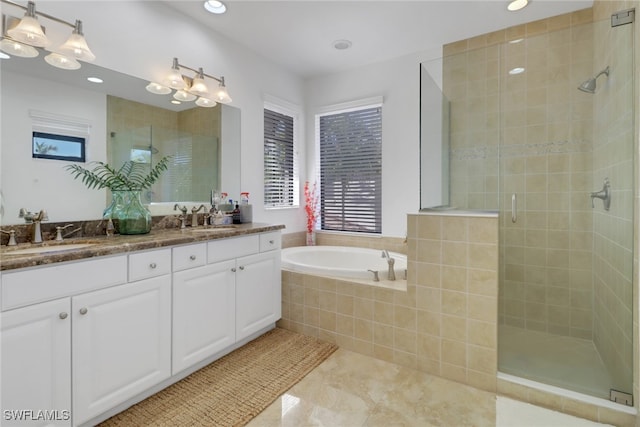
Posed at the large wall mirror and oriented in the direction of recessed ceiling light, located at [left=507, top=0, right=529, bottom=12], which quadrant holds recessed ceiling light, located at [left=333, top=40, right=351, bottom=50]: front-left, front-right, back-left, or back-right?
front-left

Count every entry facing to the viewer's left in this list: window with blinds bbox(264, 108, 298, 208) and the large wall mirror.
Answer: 0

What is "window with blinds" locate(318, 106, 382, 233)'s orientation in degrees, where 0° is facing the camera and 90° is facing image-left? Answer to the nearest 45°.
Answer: approximately 45°

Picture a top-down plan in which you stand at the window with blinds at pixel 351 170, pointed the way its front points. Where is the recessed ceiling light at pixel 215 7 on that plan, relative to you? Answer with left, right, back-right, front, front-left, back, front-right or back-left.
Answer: front

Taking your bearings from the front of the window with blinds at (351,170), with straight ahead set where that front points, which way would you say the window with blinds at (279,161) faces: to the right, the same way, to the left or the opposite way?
to the left

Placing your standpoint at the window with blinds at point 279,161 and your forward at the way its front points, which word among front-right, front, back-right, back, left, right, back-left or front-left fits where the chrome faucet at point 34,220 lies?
right

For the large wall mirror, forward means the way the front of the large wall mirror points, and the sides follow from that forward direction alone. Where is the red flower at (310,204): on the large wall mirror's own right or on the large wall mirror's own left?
on the large wall mirror's own left

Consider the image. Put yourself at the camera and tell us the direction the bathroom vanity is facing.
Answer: facing the viewer and to the right of the viewer

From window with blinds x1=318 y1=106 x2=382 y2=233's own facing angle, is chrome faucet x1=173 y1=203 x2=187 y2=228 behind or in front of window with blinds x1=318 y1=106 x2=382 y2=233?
in front

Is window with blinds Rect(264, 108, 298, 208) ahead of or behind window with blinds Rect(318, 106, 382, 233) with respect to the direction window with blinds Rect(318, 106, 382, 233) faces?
ahead

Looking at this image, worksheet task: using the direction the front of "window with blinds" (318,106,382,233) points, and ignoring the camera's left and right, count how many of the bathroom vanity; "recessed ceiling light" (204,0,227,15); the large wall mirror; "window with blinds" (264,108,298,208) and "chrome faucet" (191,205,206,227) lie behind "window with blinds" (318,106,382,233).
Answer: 0

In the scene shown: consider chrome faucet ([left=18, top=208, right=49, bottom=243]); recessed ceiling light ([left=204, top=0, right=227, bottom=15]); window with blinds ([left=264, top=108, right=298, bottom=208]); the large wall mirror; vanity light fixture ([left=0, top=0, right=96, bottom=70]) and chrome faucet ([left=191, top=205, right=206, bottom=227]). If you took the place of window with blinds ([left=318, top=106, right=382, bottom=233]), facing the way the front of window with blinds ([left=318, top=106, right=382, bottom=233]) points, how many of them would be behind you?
0

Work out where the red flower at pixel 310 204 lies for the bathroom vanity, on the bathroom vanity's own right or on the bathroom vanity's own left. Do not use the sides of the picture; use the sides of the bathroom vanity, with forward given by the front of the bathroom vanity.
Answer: on the bathroom vanity's own left

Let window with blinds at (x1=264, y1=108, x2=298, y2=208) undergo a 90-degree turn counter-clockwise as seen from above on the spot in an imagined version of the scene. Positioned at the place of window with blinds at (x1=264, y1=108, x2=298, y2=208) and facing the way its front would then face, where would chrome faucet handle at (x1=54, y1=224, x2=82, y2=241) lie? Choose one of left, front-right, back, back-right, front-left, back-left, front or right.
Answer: back

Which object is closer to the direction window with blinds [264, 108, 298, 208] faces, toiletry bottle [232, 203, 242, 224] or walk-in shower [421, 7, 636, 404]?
the walk-in shower
